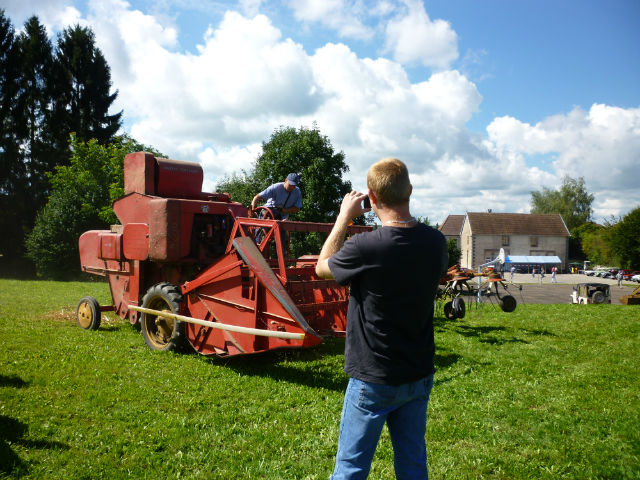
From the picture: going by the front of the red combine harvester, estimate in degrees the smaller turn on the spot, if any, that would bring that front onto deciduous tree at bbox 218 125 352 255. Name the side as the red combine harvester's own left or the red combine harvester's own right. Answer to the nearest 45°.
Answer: approximately 135° to the red combine harvester's own left

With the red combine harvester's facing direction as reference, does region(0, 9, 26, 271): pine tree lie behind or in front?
behind

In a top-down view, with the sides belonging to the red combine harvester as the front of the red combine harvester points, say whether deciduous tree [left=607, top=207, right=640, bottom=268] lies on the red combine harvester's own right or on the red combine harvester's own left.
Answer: on the red combine harvester's own left

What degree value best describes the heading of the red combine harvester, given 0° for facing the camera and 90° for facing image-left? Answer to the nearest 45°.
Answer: approximately 315°

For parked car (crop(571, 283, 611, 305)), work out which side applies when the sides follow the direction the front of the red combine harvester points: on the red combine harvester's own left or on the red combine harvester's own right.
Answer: on the red combine harvester's own left
